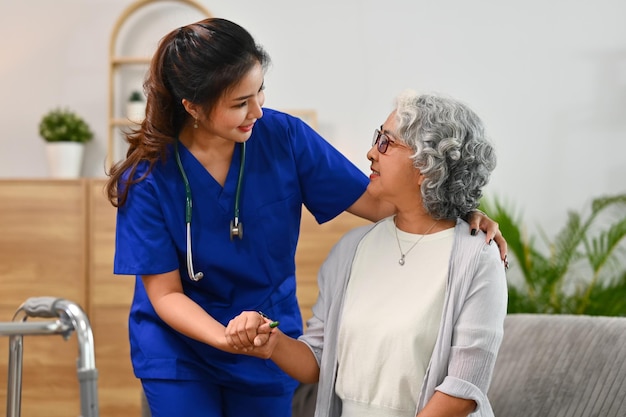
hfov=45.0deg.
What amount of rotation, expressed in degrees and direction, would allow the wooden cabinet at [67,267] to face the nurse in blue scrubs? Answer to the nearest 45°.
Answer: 0° — it already faces them

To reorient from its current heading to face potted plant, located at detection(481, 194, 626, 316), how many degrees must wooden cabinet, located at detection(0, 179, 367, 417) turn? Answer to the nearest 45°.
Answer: approximately 90° to its left

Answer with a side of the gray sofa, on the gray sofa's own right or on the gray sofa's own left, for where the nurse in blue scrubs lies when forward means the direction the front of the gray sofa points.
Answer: on the gray sofa's own right

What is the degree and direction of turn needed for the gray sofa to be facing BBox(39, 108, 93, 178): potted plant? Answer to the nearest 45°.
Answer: approximately 135° to its right

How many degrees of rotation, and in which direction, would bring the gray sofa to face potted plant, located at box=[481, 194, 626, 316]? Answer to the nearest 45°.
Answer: approximately 180°

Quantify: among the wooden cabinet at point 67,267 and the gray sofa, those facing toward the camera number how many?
2

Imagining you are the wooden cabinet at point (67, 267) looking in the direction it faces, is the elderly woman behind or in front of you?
in front

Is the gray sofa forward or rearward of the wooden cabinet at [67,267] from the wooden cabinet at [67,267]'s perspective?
forward

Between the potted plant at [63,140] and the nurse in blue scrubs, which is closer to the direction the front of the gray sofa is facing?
the nurse in blue scrubs

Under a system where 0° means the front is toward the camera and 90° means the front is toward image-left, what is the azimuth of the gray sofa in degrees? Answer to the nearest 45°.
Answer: approximately 0°
